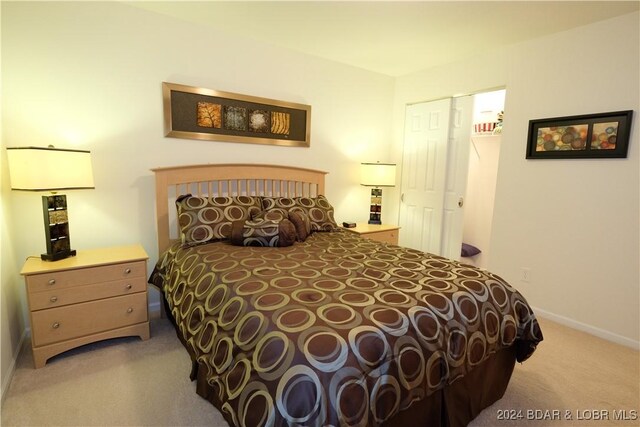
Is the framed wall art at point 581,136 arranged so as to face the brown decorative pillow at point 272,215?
yes

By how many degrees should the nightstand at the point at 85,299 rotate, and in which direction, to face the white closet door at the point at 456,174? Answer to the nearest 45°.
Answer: approximately 90° to its left

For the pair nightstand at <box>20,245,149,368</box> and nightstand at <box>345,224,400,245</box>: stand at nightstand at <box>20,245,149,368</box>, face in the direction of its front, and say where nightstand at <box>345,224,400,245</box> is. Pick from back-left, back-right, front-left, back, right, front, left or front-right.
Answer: left

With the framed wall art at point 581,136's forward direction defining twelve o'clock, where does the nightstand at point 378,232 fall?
The nightstand is roughly at 1 o'clock from the framed wall art.

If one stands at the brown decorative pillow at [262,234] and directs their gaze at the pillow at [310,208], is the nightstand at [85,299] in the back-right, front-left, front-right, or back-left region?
back-left

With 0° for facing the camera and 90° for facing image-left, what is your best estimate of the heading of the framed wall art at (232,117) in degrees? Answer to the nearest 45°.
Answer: approximately 315°

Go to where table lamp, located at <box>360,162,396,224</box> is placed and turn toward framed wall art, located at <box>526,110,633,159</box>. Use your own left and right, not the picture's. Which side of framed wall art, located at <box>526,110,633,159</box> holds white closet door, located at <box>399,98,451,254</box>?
left

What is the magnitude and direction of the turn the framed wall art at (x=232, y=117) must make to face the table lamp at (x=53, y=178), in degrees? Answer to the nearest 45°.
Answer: approximately 90° to its right
